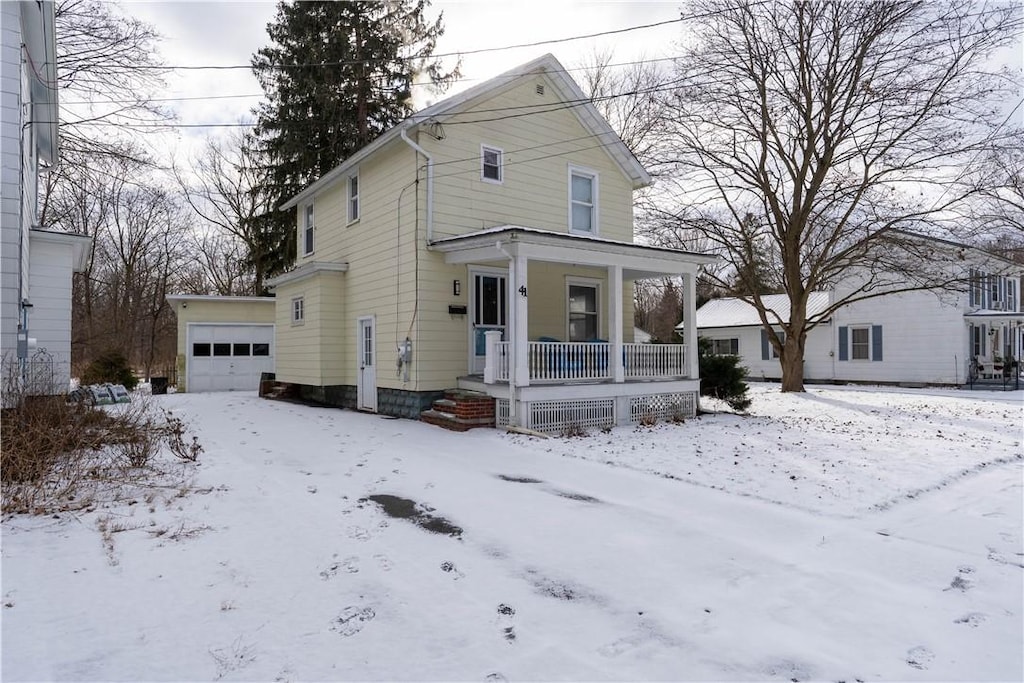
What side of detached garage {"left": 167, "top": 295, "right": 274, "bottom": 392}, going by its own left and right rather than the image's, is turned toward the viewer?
front

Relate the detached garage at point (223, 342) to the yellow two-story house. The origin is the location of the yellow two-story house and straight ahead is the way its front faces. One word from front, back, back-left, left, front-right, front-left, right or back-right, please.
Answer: back

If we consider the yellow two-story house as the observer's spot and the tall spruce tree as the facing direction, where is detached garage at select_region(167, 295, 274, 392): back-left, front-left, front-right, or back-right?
front-left

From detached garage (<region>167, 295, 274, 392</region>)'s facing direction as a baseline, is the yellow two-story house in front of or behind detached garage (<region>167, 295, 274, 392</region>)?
in front

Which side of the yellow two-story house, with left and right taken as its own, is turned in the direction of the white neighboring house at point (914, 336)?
left

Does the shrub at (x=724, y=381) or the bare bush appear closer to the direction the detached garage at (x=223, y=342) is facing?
the bare bush

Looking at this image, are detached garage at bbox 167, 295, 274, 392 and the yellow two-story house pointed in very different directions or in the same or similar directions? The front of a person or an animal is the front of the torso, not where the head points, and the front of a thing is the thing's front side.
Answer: same or similar directions

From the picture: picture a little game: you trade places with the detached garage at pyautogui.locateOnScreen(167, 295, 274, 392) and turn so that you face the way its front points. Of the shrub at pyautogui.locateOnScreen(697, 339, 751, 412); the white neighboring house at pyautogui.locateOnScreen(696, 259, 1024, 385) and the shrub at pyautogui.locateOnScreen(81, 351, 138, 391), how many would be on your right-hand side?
1

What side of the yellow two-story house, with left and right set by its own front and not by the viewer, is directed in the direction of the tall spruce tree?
back

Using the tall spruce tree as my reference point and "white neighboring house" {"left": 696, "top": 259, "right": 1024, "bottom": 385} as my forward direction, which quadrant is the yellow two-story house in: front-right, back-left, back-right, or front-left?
front-right

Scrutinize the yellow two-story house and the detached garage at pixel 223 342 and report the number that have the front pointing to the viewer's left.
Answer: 0

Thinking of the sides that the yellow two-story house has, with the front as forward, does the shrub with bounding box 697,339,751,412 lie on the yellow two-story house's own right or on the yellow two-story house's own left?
on the yellow two-story house's own left

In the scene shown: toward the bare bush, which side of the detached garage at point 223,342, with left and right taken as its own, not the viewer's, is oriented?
front

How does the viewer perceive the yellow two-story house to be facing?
facing the viewer and to the right of the viewer

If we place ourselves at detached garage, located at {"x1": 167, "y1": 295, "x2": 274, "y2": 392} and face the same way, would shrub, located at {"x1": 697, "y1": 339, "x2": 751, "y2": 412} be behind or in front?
in front

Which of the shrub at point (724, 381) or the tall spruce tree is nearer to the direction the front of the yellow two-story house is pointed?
the shrub

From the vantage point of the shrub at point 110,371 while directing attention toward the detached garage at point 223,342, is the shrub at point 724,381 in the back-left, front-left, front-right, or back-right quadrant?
front-right
